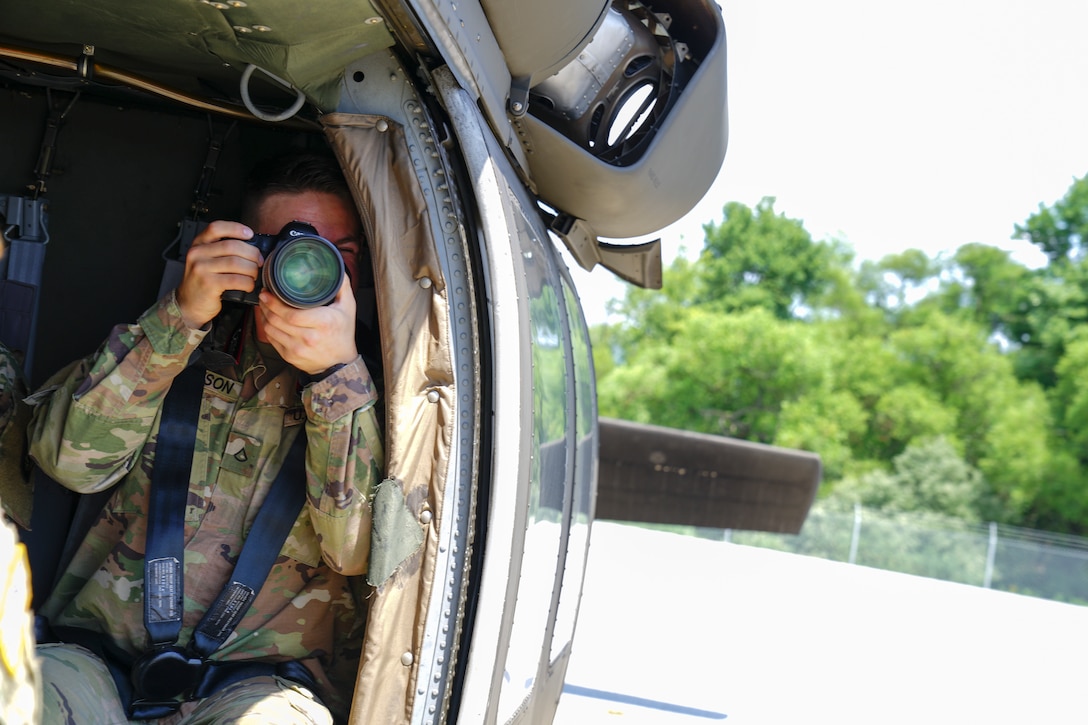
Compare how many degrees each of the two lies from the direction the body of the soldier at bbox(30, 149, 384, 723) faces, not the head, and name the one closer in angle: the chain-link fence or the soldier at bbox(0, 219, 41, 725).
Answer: the soldier

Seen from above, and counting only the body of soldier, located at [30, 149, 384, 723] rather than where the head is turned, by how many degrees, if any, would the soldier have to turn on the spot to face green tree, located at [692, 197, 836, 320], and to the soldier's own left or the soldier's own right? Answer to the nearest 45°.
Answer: approximately 135° to the soldier's own left

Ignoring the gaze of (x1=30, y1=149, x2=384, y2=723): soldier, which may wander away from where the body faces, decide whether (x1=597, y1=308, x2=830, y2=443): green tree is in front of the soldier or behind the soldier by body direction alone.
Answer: behind

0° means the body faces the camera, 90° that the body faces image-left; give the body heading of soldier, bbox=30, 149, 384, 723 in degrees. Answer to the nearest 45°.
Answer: approximately 0°

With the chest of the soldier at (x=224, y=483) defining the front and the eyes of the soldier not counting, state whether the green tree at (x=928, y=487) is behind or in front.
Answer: behind

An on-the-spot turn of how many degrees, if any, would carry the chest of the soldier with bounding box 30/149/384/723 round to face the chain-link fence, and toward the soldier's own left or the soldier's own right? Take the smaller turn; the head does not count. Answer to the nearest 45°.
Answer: approximately 135° to the soldier's own left

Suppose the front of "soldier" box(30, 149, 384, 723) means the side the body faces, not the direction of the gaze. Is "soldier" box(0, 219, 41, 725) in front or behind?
in front

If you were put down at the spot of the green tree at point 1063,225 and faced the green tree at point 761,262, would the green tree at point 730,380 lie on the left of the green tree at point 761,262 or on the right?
left

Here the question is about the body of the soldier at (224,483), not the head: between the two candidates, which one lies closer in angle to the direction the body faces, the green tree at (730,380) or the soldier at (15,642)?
the soldier
